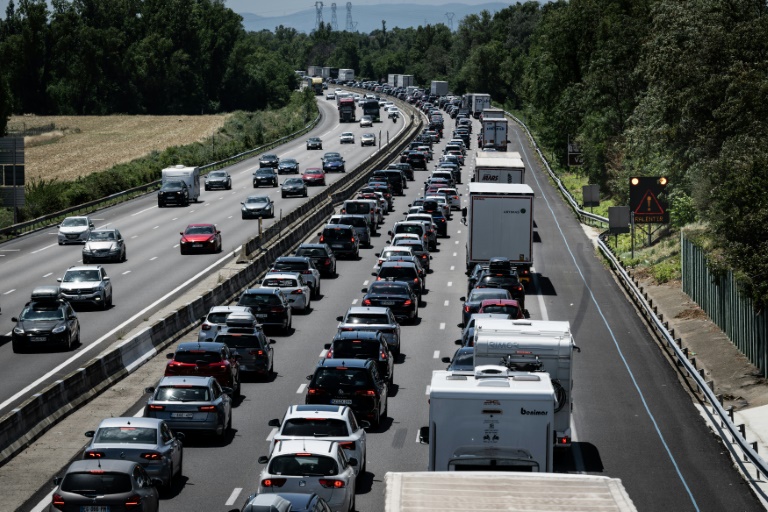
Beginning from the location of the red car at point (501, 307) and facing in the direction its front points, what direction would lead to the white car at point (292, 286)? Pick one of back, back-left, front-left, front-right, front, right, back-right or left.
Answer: front-left

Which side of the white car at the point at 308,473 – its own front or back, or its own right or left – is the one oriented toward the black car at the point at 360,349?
front

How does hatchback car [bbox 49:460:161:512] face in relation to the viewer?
away from the camera

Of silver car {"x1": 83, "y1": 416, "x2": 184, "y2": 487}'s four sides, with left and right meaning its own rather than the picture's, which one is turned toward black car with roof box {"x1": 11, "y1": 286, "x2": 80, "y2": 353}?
front

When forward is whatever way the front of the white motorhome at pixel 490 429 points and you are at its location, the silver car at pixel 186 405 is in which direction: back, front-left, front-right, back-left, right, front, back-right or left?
front-left

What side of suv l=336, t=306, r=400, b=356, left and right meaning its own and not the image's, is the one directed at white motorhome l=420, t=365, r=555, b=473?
back

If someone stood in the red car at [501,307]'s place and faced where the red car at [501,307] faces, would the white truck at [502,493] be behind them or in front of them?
behind

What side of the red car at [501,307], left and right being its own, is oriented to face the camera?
back

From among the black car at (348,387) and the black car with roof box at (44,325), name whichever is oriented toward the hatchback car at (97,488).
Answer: the black car with roof box

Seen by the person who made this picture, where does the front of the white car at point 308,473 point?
facing away from the viewer

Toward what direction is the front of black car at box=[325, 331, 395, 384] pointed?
away from the camera

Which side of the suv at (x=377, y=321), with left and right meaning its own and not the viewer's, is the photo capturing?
back

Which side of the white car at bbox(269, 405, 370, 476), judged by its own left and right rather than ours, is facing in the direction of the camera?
back

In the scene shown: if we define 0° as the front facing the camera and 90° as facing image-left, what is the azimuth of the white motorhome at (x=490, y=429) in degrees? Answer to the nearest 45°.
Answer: approximately 180°

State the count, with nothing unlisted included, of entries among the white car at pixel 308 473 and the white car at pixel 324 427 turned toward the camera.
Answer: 0

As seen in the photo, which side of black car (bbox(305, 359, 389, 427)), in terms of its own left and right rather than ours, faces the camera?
back

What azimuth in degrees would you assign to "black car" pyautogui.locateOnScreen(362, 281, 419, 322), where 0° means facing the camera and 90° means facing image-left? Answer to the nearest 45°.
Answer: approximately 180°

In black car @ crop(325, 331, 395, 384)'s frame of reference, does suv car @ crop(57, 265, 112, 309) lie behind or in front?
in front
